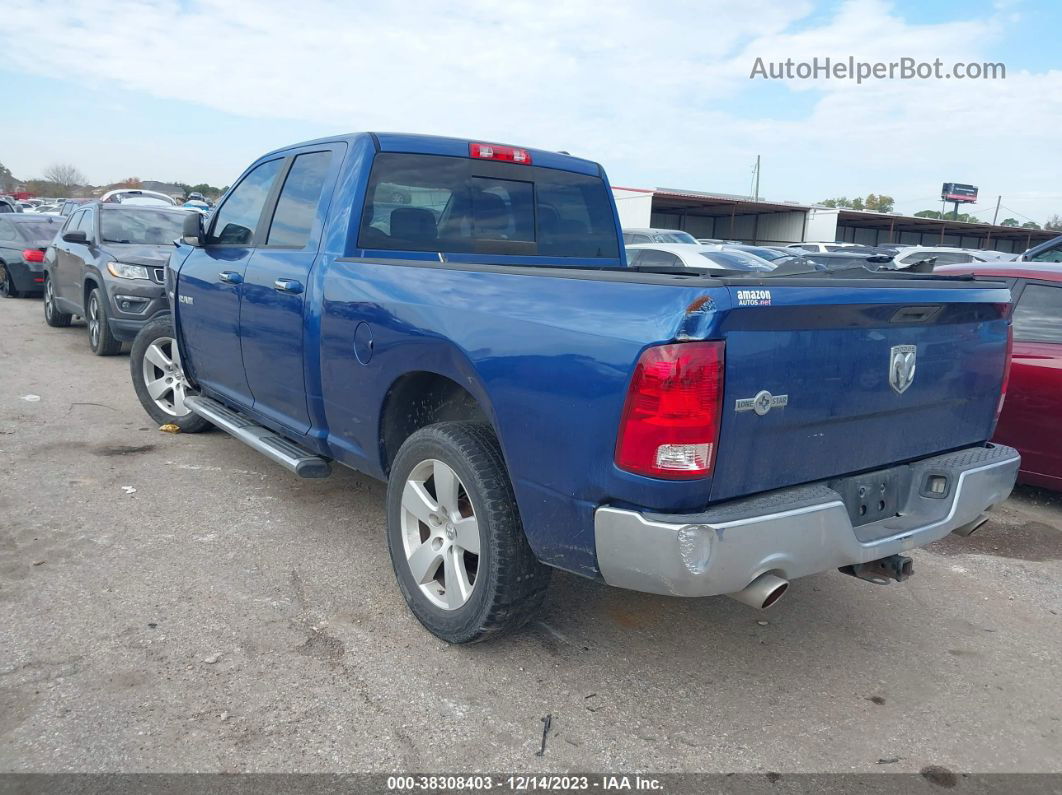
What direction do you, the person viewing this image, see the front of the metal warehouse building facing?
facing the viewer and to the right of the viewer

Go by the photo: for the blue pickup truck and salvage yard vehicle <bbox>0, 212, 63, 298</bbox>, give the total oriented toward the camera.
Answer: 0

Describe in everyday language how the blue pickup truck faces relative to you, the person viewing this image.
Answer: facing away from the viewer and to the left of the viewer

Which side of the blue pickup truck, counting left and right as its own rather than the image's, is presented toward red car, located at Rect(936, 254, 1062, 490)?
right

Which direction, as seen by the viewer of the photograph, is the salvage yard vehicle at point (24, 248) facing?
facing away from the viewer and to the left of the viewer

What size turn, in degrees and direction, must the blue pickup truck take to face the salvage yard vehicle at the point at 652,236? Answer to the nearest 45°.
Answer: approximately 45° to its right

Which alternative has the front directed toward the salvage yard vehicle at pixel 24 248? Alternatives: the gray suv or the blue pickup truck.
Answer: the blue pickup truck

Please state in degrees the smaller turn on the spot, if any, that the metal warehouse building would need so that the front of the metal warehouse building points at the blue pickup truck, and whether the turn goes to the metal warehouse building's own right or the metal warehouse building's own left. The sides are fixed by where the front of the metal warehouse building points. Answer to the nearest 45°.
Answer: approximately 45° to the metal warehouse building's own right

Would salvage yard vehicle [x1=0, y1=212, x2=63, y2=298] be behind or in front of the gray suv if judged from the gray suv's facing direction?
behind

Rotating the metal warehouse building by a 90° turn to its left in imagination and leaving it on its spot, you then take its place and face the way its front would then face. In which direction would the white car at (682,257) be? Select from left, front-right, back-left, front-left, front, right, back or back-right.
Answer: back-right

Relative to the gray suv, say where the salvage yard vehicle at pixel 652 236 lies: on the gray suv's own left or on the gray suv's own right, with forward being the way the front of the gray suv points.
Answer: on the gray suv's own left

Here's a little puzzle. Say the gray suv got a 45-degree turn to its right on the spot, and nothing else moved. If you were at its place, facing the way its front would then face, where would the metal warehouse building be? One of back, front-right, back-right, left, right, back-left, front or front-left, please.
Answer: back-left

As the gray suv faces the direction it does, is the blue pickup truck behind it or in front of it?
in front

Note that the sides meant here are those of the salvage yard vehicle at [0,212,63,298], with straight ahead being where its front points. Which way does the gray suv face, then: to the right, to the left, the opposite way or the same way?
the opposite way
